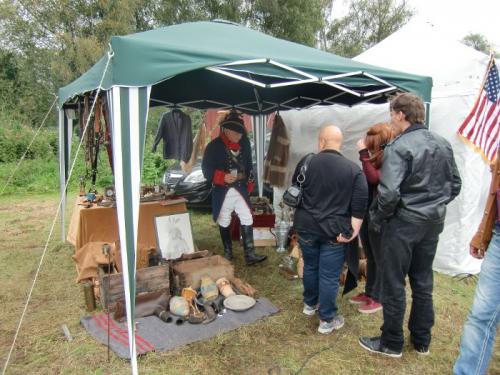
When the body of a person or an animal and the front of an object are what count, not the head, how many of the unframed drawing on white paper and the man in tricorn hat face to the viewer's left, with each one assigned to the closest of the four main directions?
0

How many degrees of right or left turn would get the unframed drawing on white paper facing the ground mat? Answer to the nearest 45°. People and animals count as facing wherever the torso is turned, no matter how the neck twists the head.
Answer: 0° — it already faces it

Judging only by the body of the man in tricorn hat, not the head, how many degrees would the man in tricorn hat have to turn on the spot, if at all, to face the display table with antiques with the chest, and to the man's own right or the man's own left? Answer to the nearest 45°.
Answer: approximately 135° to the man's own right

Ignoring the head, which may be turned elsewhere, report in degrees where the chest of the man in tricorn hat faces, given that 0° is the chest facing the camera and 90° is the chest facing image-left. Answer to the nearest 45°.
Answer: approximately 315°

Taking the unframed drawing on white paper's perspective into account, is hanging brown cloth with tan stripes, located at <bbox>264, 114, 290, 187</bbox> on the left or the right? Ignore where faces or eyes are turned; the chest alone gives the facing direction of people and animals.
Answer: on its left

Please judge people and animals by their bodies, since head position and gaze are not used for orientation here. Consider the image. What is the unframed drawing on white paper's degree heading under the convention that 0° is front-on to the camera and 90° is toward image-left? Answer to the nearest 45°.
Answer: approximately 0°

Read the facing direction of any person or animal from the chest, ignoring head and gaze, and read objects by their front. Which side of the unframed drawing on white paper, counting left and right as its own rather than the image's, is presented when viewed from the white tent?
left

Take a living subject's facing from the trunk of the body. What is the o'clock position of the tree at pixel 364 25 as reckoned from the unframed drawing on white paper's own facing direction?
The tree is roughly at 7 o'clock from the unframed drawing on white paper.

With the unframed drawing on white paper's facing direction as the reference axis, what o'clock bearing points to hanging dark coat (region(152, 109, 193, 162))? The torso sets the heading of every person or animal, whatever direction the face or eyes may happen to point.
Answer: The hanging dark coat is roughly at 6 o'clock from the unframed drawing on white paper.

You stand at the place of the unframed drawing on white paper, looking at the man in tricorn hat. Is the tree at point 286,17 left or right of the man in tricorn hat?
left
